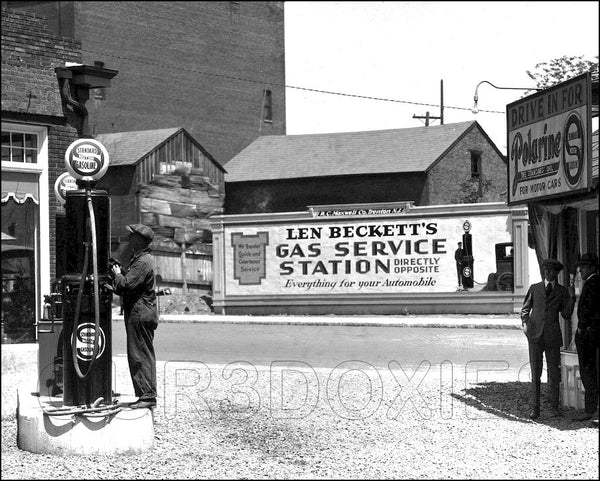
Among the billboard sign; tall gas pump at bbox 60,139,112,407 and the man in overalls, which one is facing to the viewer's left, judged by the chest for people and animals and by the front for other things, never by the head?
the man in overalls

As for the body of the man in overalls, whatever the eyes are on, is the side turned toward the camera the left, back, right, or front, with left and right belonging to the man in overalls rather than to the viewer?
left

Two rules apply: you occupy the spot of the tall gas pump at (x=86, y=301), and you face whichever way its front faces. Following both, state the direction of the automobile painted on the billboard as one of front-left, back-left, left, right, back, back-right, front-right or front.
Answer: back-left

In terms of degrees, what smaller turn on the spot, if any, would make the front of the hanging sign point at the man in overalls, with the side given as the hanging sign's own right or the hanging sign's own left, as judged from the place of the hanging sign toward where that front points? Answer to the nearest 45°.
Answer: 0° — it already faces them

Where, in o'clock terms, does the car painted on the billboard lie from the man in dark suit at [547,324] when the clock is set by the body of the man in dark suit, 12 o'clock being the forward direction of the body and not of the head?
The car painted on the billboard is roughly at 6 o'clock from the man in dark suit.

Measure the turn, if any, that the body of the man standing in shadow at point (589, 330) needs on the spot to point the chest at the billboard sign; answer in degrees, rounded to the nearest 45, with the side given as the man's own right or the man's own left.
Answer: approximately 90° to the man's own right

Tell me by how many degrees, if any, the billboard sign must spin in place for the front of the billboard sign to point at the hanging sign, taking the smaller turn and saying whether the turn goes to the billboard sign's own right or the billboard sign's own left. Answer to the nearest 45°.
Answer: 0° — it already faces it

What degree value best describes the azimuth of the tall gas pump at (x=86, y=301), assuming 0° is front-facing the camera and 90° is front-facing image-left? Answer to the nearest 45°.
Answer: approximately 0°

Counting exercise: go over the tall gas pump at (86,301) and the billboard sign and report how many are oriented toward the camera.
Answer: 2

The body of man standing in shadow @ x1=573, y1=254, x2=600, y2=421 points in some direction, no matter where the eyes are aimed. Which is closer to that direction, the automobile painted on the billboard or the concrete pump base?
the concrete pump base

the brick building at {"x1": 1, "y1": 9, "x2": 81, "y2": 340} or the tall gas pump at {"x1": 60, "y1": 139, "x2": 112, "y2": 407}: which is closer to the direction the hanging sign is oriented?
the tall gas pump
